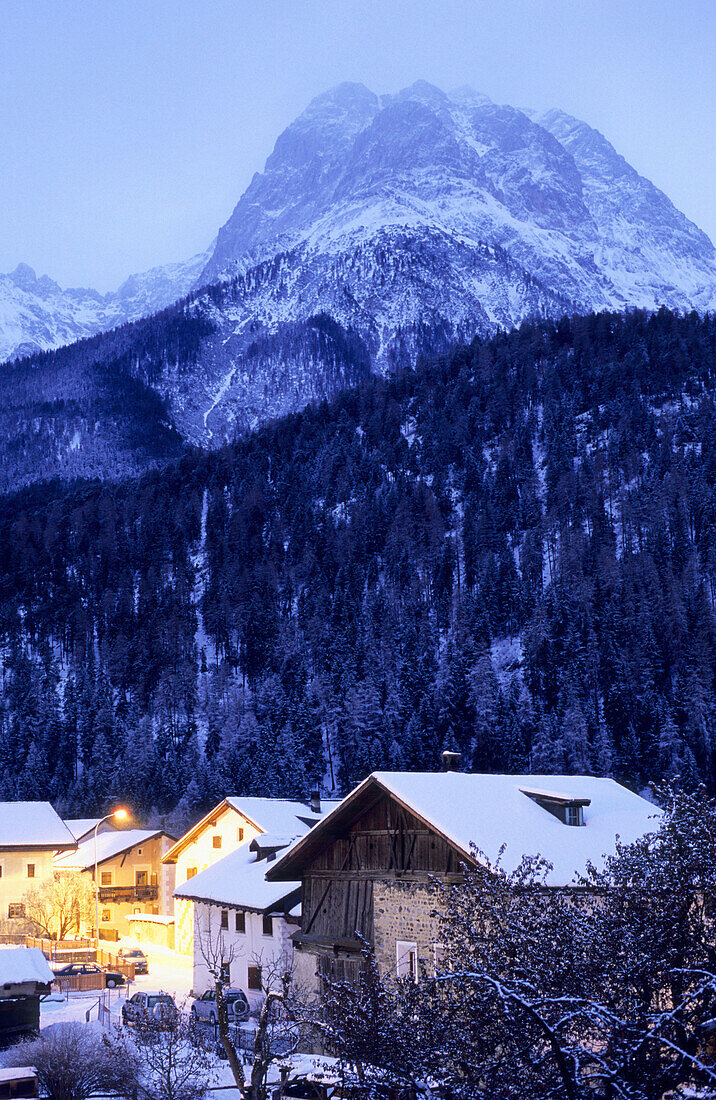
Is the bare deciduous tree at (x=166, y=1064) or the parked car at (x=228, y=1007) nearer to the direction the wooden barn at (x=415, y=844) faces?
the bare deciduous tree

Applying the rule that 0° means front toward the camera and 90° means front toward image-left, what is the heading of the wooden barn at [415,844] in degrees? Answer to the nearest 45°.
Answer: approximately 45°

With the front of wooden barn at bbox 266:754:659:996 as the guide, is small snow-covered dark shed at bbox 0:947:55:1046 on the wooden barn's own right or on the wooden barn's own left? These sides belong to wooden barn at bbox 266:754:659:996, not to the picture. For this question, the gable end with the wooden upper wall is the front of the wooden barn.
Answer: on the wooden barn's own right

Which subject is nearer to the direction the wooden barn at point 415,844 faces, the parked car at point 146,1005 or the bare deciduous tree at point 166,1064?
the bare deciduous tree

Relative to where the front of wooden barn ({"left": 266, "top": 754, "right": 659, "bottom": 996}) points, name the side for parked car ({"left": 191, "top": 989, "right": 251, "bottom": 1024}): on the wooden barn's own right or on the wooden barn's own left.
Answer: on the wooden barn's own right
